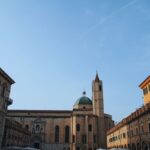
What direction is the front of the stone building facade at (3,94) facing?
to the viewer's right

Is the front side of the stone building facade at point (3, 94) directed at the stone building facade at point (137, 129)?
yes
